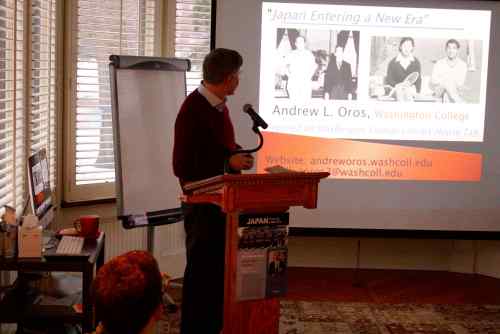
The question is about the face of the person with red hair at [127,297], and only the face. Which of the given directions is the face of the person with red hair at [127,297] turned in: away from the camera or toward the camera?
away from the camera

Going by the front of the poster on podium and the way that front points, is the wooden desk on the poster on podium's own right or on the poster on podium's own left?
on the poster on podium's own right

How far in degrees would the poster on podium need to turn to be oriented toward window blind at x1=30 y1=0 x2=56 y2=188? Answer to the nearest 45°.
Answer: approximately 135° to its right

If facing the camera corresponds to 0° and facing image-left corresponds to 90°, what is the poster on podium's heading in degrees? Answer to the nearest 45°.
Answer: approximately 0°

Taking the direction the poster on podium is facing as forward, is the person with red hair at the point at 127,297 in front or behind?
in front

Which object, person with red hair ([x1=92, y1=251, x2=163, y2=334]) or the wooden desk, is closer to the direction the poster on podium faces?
the person with red hair

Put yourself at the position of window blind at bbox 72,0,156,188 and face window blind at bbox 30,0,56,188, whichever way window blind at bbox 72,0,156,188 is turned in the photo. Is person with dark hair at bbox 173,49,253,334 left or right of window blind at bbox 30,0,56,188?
left

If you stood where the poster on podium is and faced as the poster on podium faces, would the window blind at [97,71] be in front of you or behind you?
behind

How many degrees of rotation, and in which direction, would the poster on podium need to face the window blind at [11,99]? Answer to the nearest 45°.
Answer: approximately 135° to its right

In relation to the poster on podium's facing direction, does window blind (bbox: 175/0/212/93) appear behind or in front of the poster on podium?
behind

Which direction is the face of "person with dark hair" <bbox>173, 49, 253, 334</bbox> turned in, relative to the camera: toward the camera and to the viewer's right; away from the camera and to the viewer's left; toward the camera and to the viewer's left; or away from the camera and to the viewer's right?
away from the camera and to the viewer's right

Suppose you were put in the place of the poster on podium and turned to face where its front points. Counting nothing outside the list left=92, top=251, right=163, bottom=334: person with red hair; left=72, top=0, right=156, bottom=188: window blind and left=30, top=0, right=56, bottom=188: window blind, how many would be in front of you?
1
